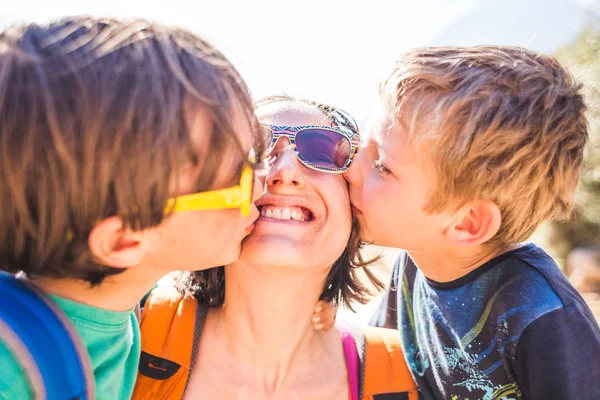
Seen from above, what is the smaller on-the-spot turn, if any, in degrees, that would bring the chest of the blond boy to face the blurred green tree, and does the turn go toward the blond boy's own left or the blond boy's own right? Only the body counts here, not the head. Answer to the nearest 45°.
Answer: approximately 135° to the blond boy's own right

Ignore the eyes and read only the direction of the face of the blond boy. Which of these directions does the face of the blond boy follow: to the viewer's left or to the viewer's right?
to the viewer's left

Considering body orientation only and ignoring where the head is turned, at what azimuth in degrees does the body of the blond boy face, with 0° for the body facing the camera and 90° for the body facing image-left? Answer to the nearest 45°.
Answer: approximately 45°
